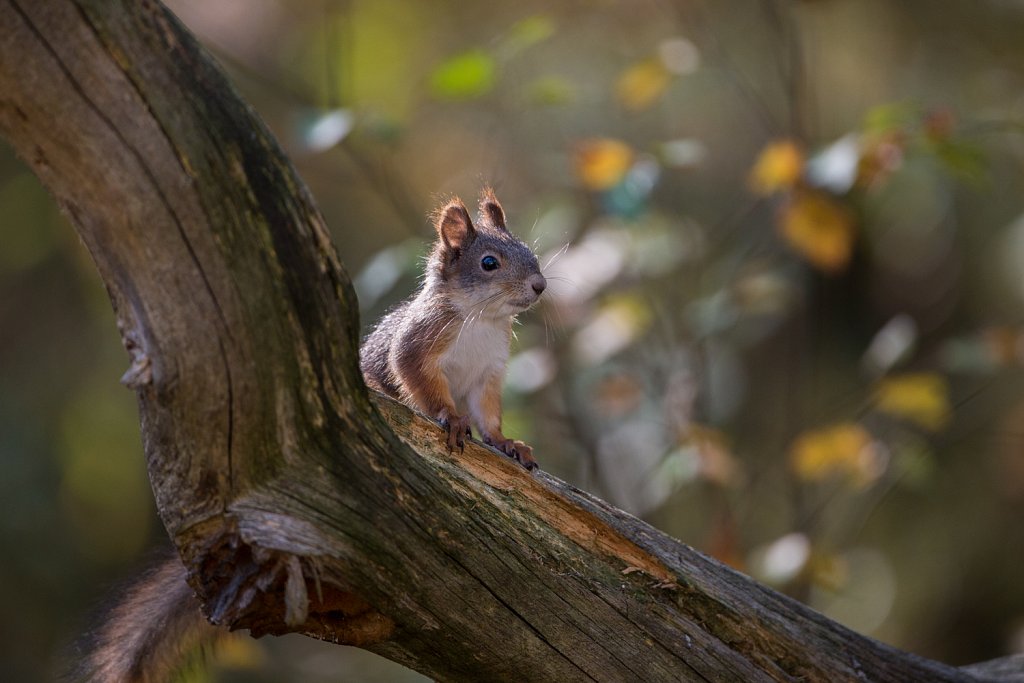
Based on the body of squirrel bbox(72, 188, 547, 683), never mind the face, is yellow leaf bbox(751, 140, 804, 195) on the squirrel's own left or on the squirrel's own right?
on the squirrel's own left

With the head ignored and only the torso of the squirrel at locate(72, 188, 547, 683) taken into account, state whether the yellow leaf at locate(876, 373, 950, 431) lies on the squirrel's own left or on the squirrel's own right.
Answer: on the squirrel's own left

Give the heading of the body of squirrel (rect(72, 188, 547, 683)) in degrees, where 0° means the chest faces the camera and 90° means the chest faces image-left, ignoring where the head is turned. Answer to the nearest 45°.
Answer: approximately 315°
